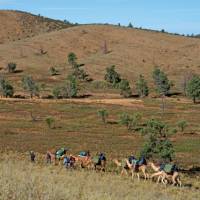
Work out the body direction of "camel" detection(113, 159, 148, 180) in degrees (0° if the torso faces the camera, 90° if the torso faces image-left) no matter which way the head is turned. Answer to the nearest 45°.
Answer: approximately 90°
